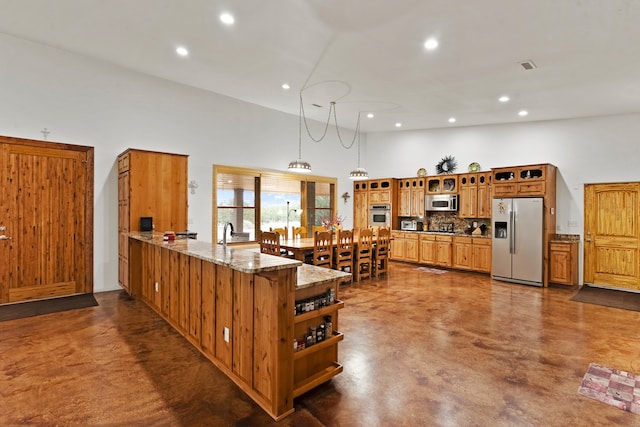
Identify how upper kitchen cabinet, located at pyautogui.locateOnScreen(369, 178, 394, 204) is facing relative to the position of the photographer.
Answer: facing the viewer

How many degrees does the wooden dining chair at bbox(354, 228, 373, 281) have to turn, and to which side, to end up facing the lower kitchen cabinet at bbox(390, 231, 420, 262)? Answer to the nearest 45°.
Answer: approximately 90° to its right

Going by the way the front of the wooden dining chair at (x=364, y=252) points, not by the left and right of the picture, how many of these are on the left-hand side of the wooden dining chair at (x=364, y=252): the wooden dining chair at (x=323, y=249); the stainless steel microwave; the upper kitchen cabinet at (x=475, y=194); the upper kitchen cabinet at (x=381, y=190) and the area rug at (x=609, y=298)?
1

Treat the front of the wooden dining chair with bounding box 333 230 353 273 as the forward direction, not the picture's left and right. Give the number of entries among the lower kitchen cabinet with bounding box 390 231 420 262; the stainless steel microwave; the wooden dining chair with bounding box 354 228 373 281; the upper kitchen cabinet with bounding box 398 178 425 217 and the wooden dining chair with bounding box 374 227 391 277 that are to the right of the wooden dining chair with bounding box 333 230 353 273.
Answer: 5

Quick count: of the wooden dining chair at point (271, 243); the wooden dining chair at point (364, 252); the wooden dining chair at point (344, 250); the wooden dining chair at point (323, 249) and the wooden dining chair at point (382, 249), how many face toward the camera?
0

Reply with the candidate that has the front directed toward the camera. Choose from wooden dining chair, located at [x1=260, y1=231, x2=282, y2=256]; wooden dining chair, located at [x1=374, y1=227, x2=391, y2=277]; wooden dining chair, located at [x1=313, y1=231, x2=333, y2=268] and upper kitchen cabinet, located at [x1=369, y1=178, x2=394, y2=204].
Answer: the upper kitchen cabinet

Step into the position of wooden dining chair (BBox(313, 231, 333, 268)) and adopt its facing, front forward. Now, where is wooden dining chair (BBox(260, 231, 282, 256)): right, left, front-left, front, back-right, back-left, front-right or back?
front-left

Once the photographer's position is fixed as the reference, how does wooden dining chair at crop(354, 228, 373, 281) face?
facing away from the viewer and to the left of the viewer

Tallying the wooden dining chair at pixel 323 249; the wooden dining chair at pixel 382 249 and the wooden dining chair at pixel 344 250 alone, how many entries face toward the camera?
0

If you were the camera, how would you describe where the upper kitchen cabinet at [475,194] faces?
facing the viewer and to the left of the viewer

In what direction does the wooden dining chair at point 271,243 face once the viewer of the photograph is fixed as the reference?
facing away from the viewer and to the right of the viewer

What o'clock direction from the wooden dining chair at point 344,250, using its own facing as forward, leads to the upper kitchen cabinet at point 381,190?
The upper kitchen cabinet is roughly at 2 o'clock from the wooden dining chair.

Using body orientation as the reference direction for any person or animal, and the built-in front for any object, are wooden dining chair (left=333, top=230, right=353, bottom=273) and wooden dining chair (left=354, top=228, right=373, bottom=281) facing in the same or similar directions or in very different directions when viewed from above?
same or similar directions

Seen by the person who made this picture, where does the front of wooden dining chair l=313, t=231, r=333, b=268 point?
facing away from the viewer and to the left of the viewer

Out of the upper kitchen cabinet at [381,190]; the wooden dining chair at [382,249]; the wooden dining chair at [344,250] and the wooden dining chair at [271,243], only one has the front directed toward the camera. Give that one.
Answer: the upper kitchen cabinet

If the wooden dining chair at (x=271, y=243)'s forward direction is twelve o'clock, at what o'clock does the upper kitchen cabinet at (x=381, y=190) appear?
The upper kitchen cabinet is roughly at 12 o'clock from the wooden dining chair.

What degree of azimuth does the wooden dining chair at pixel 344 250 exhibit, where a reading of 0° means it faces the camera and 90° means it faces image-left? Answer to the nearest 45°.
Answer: approximately 135°

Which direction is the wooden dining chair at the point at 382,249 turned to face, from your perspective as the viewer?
facing away from the viewer and to the left of the viewer

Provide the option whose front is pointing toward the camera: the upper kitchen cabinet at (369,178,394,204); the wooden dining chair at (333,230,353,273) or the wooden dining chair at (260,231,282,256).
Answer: the upper kitchen cabinet
